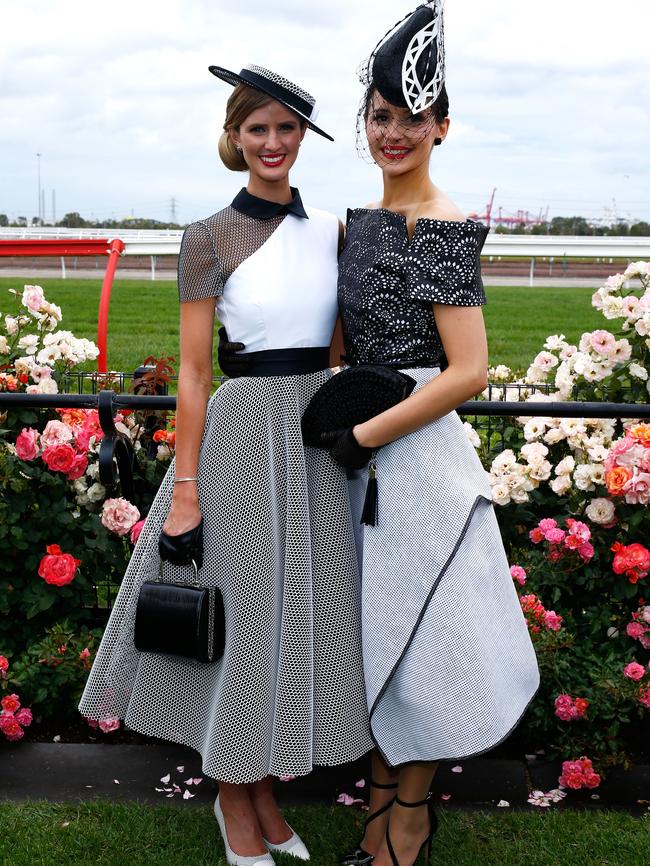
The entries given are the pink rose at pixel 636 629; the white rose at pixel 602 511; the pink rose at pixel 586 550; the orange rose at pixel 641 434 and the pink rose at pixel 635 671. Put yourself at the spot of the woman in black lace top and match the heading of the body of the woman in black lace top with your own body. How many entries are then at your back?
5

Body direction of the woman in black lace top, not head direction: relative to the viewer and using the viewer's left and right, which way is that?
facing the viewer and to the left of the viewer

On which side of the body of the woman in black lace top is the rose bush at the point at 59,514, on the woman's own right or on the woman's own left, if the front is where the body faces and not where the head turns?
on the woman's own right

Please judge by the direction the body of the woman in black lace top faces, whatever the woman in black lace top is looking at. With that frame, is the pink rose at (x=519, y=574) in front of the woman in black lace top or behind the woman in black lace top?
behind

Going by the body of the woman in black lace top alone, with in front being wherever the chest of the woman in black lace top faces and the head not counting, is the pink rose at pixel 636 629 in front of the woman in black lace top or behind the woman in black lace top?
behind

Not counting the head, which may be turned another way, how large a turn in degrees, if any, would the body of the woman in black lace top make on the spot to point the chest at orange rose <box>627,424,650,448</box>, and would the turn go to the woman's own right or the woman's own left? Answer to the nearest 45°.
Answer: approximately 180°

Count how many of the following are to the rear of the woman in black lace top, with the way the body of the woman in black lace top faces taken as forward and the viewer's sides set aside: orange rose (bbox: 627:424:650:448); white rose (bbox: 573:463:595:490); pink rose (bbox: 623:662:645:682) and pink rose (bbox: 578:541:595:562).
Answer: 4

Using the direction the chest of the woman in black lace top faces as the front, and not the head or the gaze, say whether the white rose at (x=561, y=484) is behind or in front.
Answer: behind

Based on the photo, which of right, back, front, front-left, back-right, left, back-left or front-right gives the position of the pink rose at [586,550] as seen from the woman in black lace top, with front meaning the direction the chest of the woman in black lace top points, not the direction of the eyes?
back

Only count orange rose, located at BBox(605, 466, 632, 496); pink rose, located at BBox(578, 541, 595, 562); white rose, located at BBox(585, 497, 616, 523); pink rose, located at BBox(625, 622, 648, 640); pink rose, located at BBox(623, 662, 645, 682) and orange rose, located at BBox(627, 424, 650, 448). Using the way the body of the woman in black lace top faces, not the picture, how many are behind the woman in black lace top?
6
